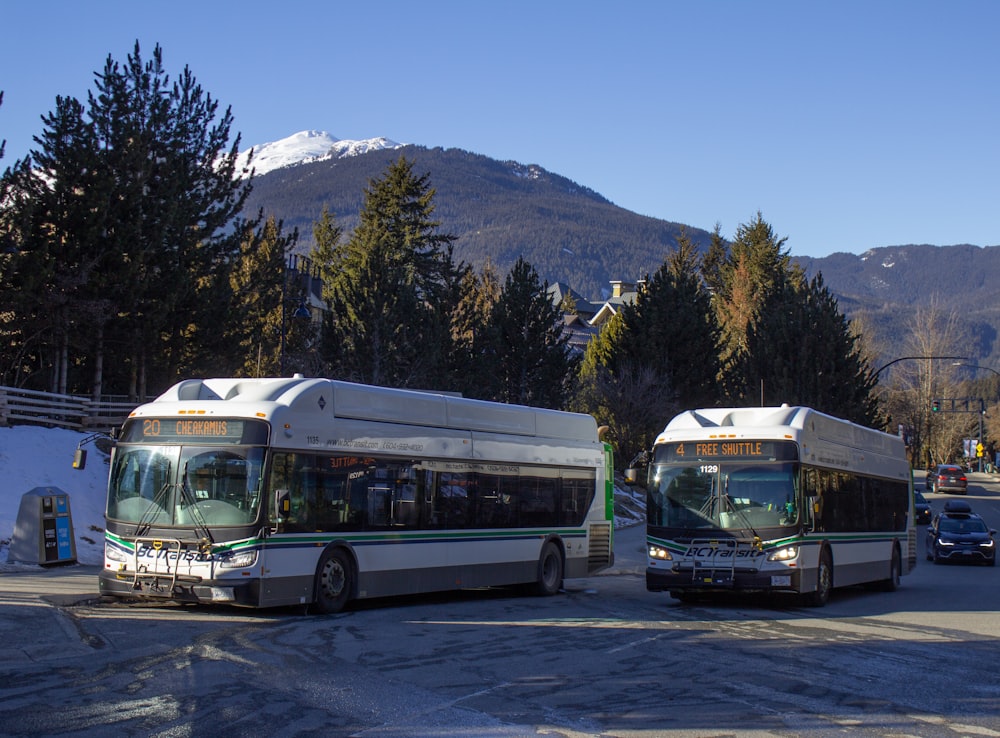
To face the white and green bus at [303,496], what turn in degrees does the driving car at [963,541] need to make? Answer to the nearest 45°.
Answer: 0° — it already faces it

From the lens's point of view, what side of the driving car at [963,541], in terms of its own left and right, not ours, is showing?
front

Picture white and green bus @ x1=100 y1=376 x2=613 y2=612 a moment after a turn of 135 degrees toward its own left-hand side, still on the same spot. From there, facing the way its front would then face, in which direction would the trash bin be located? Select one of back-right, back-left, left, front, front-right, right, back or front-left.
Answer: back-left

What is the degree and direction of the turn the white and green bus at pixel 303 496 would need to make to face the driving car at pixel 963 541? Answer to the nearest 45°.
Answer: approximately 180°

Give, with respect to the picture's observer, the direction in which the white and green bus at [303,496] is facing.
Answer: facing the viewer and to the left of the viewer

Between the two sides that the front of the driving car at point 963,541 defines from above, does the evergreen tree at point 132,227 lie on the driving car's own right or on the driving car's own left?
on the driving car's own right

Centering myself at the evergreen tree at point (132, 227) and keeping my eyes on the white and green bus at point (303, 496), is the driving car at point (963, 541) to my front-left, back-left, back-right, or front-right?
front-left

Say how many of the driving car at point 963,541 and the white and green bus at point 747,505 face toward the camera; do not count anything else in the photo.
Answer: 2

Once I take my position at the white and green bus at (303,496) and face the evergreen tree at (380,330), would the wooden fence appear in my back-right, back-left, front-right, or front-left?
front-left

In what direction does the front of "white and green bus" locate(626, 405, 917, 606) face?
toward the camera

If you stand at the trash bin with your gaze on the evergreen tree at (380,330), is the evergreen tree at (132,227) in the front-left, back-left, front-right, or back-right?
front-left

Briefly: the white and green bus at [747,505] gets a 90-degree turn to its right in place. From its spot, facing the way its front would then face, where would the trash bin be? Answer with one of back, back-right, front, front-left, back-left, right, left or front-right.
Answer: front
